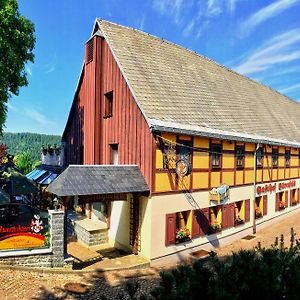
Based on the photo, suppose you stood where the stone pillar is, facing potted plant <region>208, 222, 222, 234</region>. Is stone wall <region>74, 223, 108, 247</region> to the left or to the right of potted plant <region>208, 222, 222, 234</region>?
left

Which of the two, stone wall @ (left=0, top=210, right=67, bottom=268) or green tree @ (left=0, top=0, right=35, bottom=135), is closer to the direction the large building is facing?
the stone wall

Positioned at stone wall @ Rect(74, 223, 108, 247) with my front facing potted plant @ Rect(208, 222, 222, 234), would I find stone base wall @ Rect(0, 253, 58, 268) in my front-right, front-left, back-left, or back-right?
back-right
